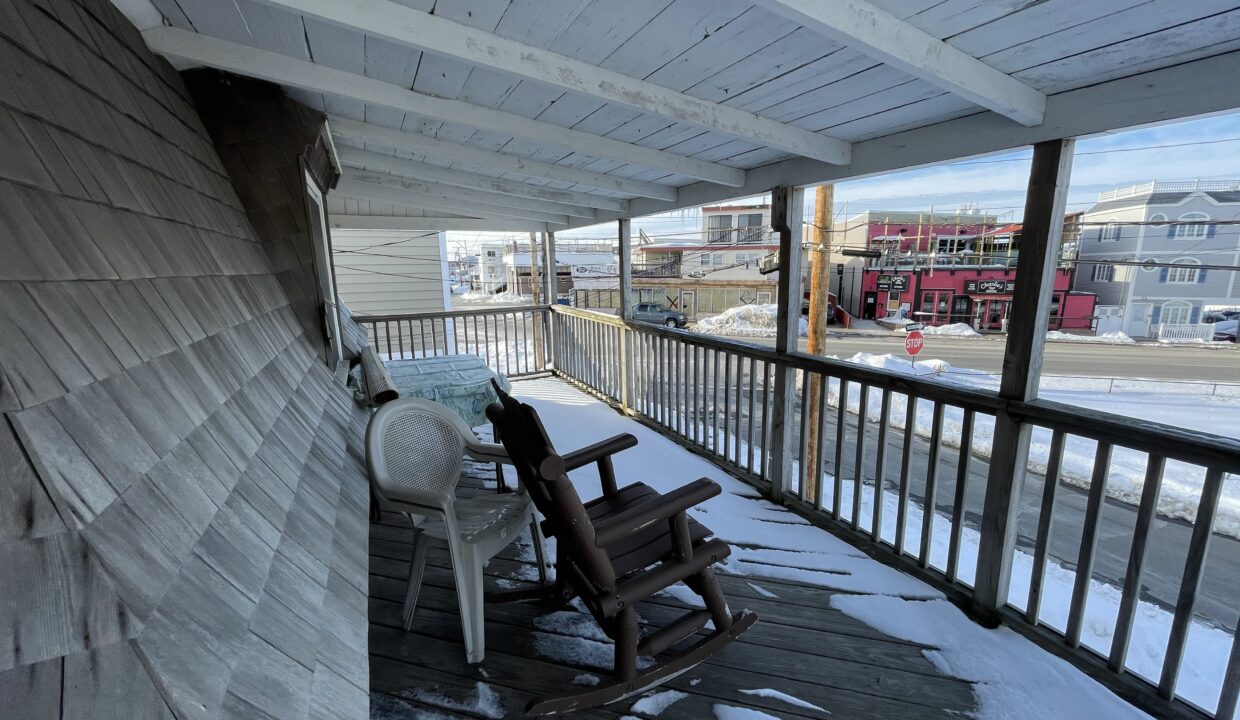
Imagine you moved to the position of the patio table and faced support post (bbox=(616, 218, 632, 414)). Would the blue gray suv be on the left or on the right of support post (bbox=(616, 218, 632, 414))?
left

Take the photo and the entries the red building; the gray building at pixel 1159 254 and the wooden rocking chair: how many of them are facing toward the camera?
2

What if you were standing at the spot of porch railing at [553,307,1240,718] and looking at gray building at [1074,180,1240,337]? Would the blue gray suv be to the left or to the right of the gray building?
left

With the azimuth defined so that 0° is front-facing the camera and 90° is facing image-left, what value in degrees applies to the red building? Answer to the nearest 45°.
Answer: approximately 0°

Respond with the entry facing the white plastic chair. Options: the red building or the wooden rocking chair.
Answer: the red building
